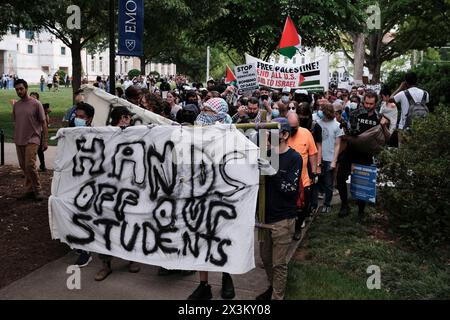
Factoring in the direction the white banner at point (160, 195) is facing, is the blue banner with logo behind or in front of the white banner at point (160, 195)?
behind

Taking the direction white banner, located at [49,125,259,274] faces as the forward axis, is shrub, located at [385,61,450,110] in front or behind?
behind

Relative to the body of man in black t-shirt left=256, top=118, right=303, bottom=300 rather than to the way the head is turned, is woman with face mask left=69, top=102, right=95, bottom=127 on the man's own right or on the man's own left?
on the man's own right

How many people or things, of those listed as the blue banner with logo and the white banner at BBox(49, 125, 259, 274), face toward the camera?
2

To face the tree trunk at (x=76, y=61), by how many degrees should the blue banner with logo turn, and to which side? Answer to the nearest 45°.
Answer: approximately 180°

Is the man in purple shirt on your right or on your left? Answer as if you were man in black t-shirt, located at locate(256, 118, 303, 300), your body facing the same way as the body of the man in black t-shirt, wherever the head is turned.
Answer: on your right

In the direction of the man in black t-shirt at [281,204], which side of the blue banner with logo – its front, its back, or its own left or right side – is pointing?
front

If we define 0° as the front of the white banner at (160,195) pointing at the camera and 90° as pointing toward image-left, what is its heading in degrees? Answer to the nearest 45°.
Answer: approximately 0°

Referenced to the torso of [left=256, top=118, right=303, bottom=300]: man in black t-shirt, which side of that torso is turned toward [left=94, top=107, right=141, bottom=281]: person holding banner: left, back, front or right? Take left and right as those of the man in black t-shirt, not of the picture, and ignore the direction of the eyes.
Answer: right

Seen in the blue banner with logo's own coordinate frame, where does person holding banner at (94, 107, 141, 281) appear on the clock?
The person holding banner is roughly at 12 o'clock from the blue banner with logo.

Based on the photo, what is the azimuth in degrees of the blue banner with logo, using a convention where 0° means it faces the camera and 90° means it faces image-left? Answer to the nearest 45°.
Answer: approximately 0°
